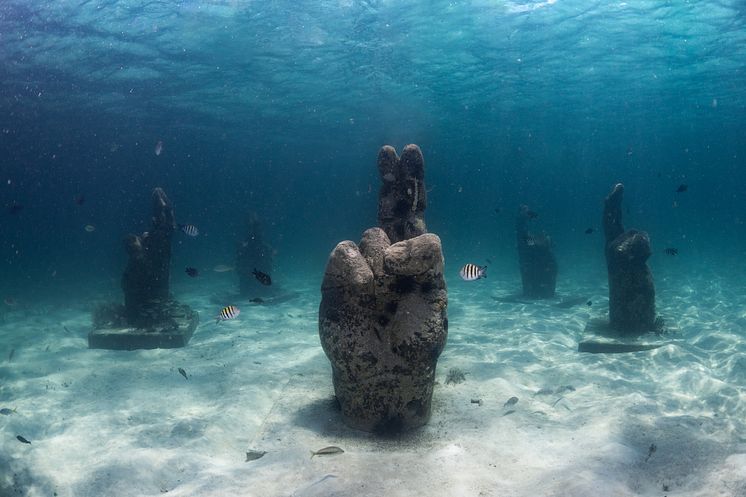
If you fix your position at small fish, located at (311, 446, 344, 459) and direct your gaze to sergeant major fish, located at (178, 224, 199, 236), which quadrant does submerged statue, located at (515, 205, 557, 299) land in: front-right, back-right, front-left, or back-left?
front-right

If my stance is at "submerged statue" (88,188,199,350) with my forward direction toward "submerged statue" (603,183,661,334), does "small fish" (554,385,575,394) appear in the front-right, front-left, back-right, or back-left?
front-right

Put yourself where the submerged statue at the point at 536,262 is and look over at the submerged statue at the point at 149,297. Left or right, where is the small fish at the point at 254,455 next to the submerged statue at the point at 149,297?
left

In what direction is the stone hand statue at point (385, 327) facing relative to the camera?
toward the camera

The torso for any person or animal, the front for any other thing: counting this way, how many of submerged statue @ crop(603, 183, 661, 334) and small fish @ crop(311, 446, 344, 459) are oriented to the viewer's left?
0

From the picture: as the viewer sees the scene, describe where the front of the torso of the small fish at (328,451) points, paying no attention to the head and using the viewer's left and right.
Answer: facing to the right of the viewer

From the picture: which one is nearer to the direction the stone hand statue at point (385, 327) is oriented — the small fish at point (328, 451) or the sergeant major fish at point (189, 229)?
the small fish

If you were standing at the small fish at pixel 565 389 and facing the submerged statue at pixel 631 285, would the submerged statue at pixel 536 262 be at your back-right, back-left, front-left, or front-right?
front-left

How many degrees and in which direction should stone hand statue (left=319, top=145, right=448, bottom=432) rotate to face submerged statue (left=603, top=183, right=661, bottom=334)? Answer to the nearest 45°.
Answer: approximately 135° to its left

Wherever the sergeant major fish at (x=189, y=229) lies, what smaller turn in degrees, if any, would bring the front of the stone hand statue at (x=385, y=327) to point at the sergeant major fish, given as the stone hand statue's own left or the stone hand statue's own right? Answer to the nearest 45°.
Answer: approximately 135° to the stone hand statue's own right

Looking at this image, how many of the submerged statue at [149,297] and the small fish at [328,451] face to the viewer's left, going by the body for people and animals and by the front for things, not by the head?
1
